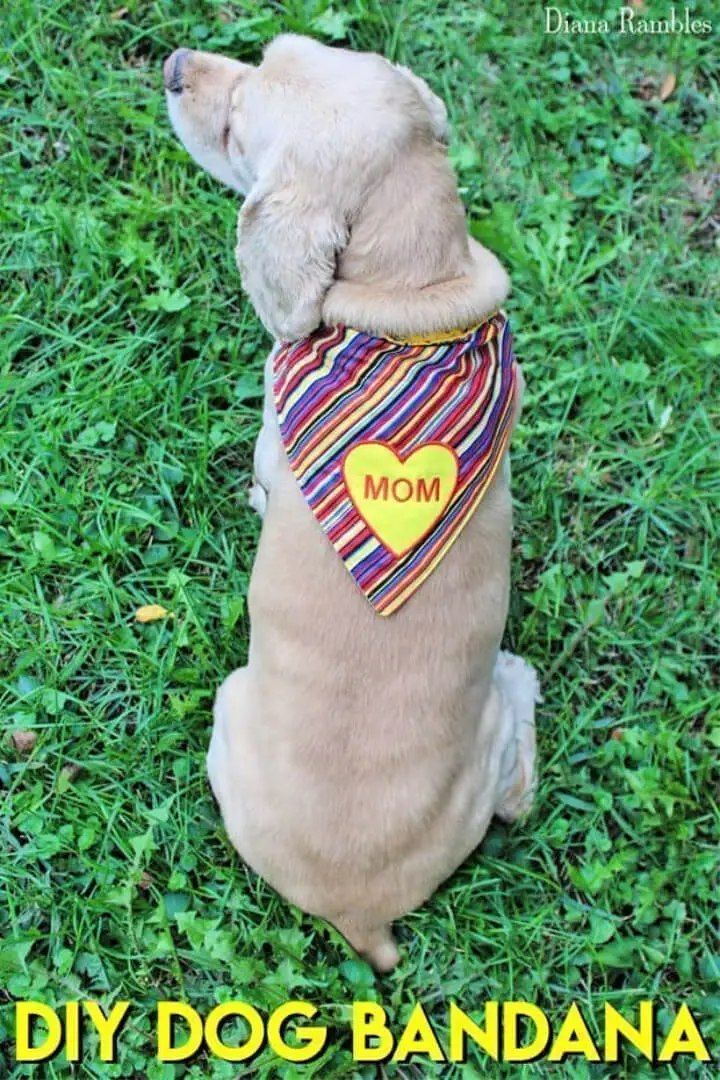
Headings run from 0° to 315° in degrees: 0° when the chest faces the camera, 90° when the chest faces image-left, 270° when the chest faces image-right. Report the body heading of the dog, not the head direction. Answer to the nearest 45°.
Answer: approximately 180°

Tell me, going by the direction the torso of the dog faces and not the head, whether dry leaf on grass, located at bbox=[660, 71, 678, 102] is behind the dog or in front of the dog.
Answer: in front

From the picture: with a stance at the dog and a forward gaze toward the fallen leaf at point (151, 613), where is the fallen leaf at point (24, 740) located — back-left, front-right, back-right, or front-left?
front-left

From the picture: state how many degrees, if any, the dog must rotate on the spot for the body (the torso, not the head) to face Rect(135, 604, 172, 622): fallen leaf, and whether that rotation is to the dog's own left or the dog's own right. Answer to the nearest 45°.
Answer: approximately 45° to the dog's own left
